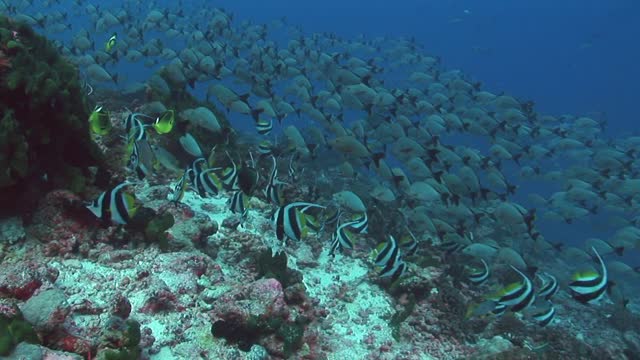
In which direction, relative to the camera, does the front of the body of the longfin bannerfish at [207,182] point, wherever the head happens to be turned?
to the viewer's left

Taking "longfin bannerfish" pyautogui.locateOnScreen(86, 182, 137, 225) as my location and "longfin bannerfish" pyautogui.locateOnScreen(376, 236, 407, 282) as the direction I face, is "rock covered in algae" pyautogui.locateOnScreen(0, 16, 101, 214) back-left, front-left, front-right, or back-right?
back-left

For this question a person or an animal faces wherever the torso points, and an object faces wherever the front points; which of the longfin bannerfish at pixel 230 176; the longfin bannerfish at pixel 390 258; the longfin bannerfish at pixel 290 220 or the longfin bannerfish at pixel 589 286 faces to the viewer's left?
the longfin bannerfish at pixel 290 220

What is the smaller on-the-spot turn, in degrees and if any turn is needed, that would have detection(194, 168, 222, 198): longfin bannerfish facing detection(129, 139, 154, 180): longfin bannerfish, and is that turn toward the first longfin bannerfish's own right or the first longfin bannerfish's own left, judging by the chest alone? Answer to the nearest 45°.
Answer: approximately 45° to the first longfin bannerfish's own right

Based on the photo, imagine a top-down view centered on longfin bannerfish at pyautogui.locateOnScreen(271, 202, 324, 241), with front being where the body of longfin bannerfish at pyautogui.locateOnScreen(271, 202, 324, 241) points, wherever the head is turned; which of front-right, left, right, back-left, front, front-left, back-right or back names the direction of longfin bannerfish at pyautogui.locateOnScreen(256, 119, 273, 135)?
right

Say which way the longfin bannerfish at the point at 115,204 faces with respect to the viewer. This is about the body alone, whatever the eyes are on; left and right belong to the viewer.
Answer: facing to the left of the viewer

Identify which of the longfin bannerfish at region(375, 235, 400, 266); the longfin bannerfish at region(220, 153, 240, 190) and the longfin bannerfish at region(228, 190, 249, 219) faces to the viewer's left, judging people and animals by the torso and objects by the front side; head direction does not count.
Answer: the longfin bannerfish at region(228, 190, 249, 219)

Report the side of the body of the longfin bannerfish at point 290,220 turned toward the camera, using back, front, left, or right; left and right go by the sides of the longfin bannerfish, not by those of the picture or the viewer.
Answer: left

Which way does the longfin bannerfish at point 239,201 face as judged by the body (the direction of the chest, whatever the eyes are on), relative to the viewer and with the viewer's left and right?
facing to the left of the viewer
